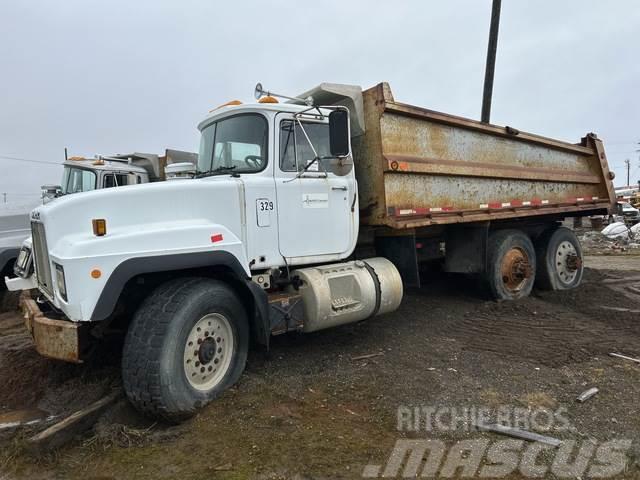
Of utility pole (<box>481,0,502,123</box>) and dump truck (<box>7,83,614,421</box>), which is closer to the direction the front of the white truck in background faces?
the dump truck

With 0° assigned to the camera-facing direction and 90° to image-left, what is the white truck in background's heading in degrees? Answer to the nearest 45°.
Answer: approximately 45°

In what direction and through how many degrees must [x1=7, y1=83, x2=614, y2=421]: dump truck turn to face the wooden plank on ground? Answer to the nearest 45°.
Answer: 0° — it already faces it

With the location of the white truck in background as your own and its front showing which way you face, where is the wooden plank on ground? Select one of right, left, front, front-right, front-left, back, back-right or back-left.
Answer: front-left

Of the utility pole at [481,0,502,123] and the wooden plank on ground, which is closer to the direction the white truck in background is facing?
the wooden plank on ground

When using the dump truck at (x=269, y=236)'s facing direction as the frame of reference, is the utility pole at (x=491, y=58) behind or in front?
behind

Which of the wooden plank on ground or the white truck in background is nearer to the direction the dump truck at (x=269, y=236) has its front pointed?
the wooden plank on ground

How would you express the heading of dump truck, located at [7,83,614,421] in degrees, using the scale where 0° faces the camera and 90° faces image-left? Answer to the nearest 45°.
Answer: approximately 45°

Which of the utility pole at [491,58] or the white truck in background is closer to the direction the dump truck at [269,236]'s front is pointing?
the white truck in background
